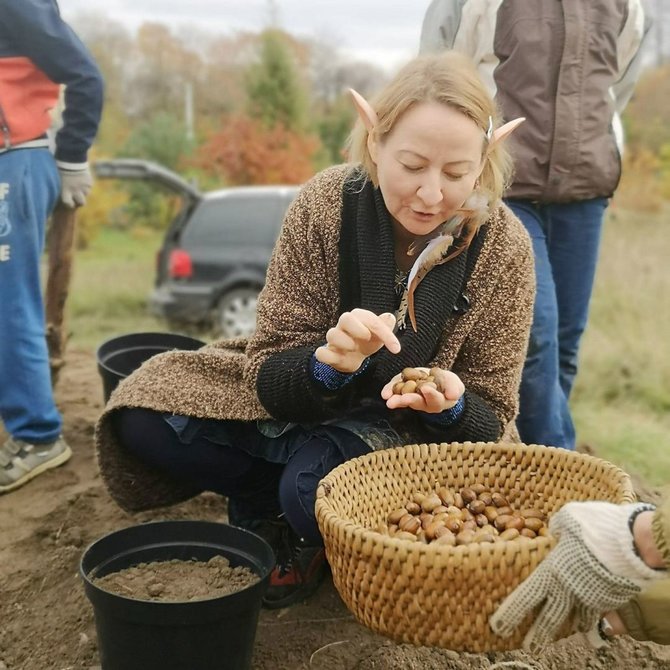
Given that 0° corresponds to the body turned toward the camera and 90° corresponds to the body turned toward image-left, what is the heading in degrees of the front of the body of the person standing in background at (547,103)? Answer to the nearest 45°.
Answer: approximately 0°

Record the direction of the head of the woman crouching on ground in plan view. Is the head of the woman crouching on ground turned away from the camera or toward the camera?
toward the camera

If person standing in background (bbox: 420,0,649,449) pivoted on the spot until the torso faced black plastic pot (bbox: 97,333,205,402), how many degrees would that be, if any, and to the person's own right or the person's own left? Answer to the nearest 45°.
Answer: approximately 90° to the person's own right

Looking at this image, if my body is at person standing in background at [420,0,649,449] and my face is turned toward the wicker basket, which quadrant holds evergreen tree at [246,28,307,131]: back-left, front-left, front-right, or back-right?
back-right

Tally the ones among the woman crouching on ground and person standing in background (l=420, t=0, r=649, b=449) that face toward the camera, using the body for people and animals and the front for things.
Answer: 2

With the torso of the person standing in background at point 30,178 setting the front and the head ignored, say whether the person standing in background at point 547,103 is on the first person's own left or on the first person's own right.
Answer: on the first person's own left

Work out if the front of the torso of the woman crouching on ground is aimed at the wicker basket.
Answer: yes

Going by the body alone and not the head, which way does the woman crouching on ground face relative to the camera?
toward the camera

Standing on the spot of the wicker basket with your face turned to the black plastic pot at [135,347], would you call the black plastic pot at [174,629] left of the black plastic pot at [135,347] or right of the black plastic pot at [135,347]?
left

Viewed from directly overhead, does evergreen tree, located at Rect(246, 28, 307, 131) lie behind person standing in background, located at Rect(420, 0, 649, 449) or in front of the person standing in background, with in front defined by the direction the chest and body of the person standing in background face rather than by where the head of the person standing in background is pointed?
behind
